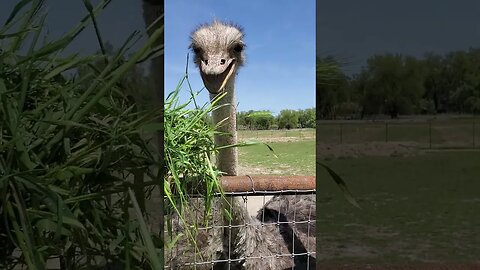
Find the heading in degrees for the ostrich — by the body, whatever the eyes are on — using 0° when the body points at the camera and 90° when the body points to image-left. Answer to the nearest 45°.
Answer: approximately 0°
